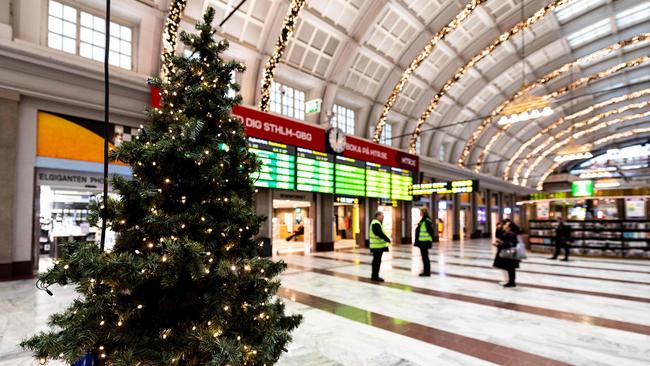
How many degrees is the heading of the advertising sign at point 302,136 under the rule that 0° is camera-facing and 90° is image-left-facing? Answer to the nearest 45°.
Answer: approximately 315°

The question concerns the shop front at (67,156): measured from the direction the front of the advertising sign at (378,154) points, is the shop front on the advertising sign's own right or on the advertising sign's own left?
on the advertising sign's own right

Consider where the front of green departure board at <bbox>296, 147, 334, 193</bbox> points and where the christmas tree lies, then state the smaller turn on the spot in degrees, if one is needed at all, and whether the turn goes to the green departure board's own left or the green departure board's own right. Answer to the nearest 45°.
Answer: approximately 45° to the green departure board's own right

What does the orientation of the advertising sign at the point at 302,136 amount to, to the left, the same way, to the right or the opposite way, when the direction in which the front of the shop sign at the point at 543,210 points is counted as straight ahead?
to the left

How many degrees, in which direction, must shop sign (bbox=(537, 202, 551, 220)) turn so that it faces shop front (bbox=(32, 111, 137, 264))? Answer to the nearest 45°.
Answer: approximately 45° to its right

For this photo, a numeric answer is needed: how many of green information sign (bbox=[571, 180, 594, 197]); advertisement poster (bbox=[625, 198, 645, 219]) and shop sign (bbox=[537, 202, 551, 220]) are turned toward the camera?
3

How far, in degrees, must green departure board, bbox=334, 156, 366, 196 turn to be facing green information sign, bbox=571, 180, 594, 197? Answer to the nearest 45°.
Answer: approximately 45° to its left

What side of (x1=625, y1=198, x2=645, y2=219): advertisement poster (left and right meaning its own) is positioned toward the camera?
front
